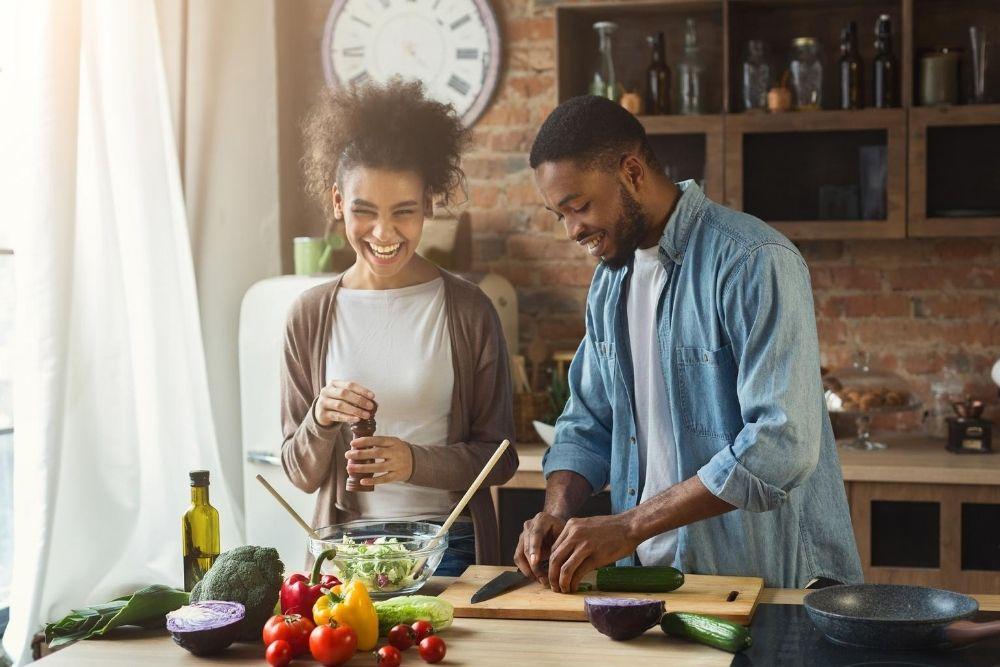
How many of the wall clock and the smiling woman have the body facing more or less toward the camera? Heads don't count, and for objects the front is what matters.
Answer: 2

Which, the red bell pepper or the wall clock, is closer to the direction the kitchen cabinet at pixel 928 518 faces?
the red bell pepper

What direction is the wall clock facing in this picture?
toward the camera

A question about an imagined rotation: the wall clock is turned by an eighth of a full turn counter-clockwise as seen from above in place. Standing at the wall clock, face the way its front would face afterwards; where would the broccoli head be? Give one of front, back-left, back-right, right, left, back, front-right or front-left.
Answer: front-right

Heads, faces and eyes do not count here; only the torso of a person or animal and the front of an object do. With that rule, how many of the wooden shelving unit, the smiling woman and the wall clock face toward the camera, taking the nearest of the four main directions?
3

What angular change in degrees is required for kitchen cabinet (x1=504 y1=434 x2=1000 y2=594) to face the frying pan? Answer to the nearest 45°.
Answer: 0° — it already faces it

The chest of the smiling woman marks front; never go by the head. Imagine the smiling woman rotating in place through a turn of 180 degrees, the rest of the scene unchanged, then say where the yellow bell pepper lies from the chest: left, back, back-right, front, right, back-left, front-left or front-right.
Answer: back

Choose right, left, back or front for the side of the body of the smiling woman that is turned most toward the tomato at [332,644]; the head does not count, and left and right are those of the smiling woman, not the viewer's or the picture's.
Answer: front

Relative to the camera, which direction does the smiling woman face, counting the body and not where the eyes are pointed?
toward the camera

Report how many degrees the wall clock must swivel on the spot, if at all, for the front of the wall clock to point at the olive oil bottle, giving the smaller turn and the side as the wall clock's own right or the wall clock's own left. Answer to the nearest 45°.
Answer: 0° — it already faces it
